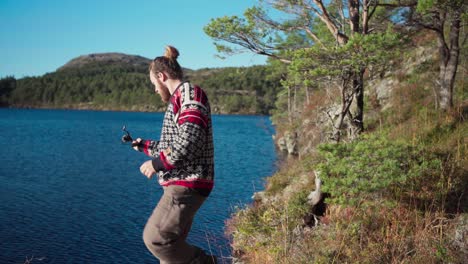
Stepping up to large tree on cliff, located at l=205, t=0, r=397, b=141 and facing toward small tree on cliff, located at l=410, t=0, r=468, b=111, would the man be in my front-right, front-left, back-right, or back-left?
back-right

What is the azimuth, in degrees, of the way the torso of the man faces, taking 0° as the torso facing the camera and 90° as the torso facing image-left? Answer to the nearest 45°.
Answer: approximately 90°

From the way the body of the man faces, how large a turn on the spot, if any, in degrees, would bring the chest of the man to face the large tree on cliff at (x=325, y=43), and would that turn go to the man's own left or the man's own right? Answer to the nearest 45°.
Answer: approximately 135° to the man's own right
